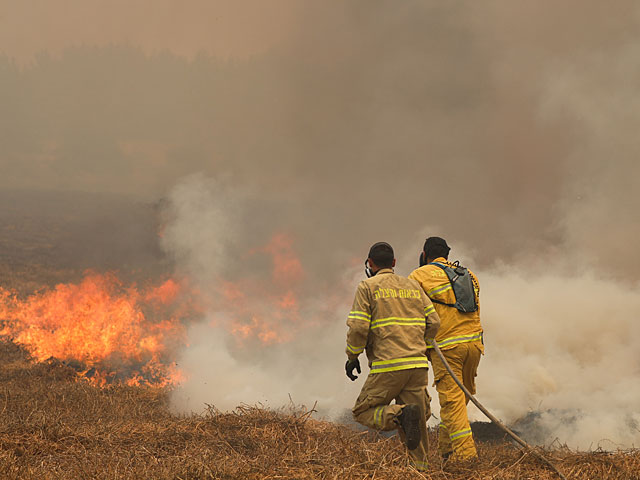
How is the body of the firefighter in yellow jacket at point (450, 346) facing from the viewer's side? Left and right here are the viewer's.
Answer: facing away from the viewer and to the left of the viewer

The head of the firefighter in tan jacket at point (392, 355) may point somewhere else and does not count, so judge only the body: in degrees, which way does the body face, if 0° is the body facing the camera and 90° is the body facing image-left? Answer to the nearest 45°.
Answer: approximately 135°

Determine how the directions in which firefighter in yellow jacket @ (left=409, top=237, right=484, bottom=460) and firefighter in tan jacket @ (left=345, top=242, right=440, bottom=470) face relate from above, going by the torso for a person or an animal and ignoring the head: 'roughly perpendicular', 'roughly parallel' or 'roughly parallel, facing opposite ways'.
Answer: roughly parallel

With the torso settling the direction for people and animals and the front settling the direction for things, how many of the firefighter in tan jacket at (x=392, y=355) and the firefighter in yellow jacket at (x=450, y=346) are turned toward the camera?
0

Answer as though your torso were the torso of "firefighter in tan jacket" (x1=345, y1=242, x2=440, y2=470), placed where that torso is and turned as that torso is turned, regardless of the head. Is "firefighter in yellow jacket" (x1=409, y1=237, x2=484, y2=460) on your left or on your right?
on your right
